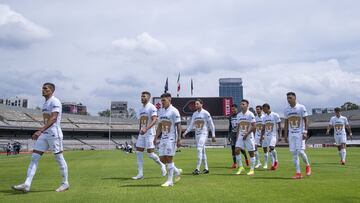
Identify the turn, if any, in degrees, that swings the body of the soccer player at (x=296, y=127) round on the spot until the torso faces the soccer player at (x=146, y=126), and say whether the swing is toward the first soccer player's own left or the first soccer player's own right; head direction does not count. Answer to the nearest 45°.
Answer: approximately 45° to the first soccer player's own right

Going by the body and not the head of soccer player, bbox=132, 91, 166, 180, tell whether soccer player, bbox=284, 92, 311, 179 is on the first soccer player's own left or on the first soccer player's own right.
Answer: on the first soccer player's own left

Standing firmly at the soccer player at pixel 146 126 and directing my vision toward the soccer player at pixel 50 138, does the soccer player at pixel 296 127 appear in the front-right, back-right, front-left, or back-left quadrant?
back-left

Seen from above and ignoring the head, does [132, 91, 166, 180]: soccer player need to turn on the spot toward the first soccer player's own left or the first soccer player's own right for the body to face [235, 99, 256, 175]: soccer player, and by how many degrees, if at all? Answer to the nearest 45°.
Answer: approximately 135° to the first soccer player's own left

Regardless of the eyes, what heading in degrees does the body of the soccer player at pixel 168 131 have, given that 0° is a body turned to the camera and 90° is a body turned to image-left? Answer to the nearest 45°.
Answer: approximately 45°

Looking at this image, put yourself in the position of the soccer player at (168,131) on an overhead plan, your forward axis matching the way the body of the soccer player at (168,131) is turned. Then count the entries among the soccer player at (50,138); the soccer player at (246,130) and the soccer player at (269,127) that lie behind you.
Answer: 2
